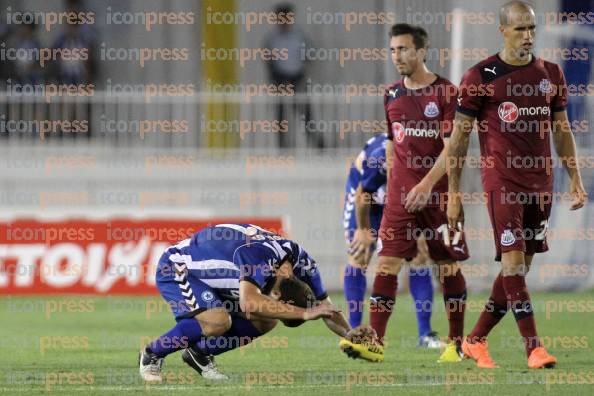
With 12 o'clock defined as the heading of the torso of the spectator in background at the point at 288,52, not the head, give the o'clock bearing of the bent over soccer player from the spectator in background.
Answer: The bent over soccer player is roughly at 12 o'clock from the spectator in background.

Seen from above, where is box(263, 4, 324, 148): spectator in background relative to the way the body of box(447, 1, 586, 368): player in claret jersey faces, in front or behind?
behind

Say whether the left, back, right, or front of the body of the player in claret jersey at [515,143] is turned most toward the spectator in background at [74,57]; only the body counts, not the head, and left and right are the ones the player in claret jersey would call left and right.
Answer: back

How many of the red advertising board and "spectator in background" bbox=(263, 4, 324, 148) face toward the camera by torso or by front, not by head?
2

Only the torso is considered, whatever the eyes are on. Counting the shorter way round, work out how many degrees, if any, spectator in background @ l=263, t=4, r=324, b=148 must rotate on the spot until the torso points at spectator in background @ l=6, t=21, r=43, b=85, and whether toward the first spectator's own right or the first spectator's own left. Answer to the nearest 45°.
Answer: approximately 90° to the first spectator's own right

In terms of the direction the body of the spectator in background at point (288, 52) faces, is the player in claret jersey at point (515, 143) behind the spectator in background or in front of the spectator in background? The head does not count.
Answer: in front

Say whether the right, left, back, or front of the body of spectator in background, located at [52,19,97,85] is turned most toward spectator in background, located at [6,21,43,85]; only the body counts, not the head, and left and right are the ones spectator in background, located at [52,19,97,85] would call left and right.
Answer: right

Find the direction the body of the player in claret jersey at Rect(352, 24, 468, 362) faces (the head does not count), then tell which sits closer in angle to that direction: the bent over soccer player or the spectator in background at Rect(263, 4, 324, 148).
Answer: the bent over soccer player

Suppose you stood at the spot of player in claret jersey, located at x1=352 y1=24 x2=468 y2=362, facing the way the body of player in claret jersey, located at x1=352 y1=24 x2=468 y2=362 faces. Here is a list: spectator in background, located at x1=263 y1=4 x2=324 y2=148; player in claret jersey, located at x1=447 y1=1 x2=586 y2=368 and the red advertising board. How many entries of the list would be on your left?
1

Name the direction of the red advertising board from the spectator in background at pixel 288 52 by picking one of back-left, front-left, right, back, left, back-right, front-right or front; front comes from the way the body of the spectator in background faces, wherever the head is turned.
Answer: front-right

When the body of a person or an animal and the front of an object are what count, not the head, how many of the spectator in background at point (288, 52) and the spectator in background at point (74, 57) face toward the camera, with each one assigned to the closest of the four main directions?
2
